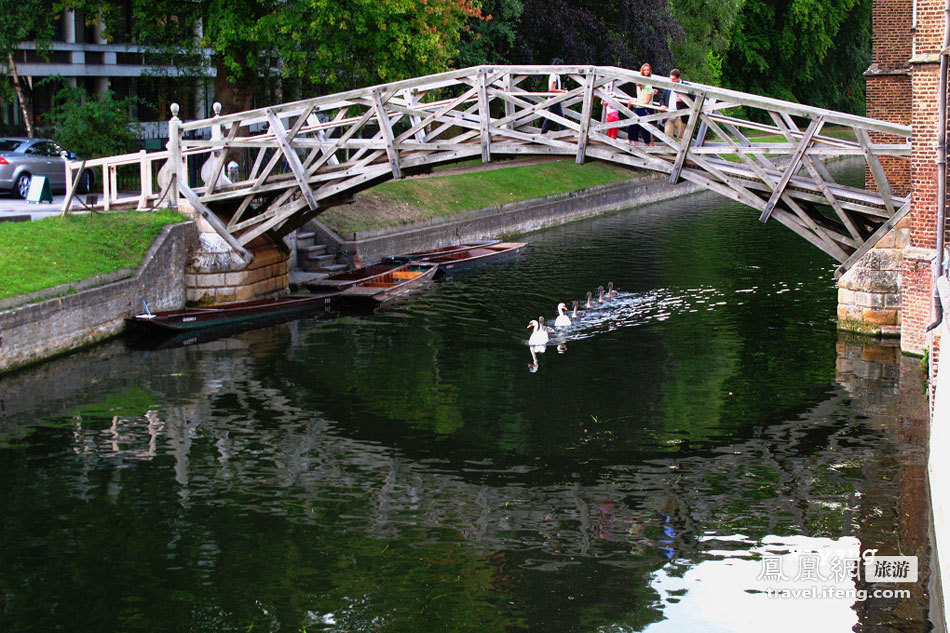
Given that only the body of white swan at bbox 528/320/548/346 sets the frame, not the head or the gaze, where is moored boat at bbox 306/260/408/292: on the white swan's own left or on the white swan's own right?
on the white swan's own right

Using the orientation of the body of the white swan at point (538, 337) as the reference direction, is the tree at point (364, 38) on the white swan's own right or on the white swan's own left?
on the white swan's own right

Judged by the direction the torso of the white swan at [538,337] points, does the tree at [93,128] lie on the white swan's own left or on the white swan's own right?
on the white swan's own right

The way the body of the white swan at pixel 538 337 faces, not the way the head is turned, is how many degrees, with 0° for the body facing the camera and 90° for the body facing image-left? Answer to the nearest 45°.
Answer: approximately 45°

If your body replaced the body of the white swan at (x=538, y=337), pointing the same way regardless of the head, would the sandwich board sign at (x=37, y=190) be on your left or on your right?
on your right
